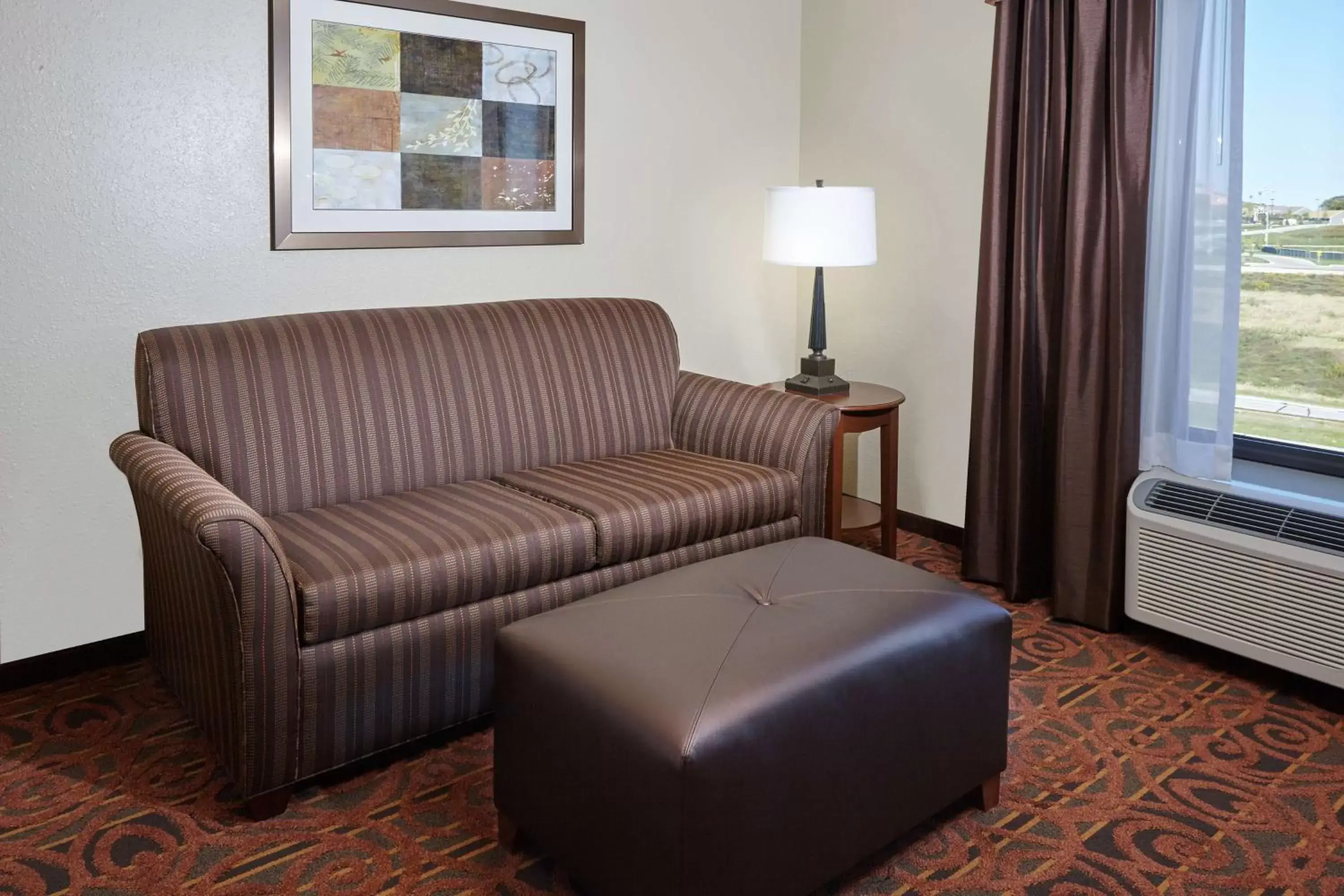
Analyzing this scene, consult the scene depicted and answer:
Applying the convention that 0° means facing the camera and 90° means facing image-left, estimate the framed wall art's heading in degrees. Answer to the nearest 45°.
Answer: approximately 315°

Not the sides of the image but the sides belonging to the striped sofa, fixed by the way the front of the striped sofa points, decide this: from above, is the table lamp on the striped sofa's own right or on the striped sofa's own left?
on the striped sofa's own left

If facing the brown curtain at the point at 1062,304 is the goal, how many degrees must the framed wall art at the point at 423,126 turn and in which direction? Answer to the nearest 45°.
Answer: approximately 45° to its left

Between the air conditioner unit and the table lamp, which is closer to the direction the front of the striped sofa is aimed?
the air conditioner unit

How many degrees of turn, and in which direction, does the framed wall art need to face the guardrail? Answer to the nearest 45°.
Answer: approximately 135° to its left

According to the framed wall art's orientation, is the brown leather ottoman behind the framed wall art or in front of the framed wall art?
in front

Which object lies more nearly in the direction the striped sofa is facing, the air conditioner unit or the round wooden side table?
the air conditioner unit
